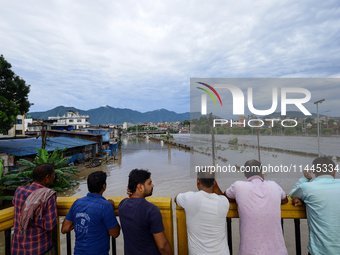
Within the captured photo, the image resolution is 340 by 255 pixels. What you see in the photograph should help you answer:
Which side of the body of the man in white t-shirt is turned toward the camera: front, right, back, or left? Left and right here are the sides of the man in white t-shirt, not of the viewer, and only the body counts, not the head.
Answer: back

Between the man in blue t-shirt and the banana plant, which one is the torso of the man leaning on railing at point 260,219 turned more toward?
the banana plant

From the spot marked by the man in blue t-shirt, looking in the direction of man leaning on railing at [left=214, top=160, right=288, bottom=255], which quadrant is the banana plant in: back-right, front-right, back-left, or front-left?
back-left

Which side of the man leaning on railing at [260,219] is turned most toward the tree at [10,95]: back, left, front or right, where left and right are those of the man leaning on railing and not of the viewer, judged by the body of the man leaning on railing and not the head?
left

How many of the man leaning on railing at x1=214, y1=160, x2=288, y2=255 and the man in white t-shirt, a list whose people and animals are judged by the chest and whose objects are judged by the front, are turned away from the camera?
2

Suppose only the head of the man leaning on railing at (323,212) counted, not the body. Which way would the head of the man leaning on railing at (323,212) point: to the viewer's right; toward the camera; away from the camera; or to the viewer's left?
away from the camera

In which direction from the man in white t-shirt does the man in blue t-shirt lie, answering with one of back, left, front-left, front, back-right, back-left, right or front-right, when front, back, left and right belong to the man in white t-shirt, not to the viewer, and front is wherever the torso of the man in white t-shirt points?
left

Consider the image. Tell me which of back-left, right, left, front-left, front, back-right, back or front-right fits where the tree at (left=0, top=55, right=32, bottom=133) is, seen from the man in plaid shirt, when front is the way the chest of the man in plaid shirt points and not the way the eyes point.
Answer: front-left

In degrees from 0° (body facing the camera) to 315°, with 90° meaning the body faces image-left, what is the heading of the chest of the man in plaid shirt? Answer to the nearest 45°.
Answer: approximately 225°

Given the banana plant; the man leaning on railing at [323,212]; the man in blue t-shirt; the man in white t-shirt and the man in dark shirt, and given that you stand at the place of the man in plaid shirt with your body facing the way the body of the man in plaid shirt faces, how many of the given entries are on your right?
4

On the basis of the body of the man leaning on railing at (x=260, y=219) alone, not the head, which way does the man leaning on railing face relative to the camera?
away from the camera

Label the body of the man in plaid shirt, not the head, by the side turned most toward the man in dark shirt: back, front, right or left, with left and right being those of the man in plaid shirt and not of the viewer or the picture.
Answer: right

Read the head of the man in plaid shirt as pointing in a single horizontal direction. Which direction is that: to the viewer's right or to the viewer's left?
to the viewer's right

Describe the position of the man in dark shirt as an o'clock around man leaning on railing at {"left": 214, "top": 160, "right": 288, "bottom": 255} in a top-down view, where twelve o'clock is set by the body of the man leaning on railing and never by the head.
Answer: The man in dark shirt is roughly at 8 o'clock from the man leaning on railing.

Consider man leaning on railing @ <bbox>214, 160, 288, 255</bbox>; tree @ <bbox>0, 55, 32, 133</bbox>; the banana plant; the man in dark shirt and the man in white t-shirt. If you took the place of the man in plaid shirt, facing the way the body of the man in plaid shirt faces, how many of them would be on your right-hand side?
3
